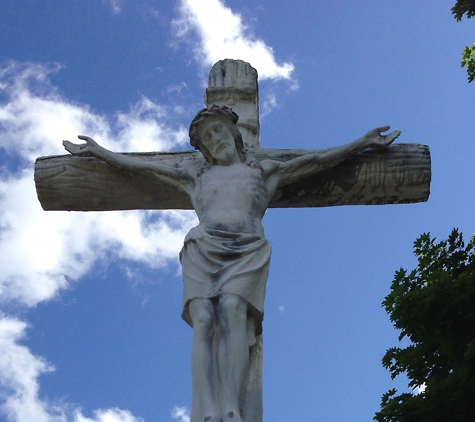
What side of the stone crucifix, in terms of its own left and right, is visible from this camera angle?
front

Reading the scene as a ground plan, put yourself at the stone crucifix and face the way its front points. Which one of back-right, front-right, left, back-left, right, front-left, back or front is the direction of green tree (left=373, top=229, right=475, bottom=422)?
back-left
